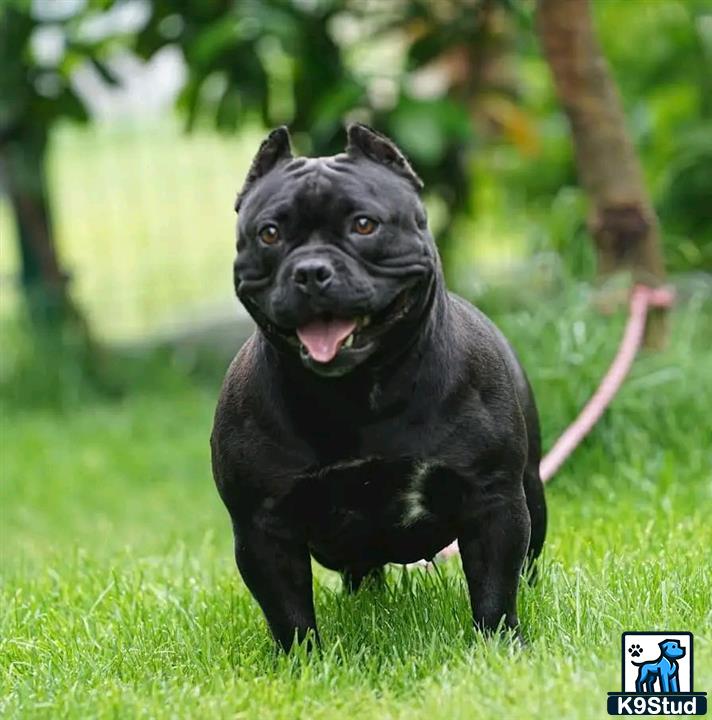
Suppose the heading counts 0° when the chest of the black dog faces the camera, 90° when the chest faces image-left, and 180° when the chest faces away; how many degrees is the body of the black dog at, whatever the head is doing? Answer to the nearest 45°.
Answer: approximately 0°

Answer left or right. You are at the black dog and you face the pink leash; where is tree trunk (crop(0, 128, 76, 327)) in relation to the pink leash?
left

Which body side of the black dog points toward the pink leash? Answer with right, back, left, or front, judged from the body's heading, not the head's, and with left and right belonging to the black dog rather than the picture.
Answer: back

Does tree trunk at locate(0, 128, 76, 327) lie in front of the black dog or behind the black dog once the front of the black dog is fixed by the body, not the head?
behind

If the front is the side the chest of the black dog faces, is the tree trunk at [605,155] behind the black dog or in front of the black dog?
behind

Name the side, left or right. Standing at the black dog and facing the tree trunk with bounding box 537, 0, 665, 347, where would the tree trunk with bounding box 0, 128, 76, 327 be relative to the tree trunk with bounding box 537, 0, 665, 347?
left
